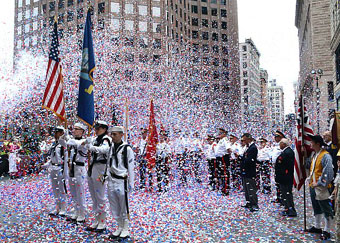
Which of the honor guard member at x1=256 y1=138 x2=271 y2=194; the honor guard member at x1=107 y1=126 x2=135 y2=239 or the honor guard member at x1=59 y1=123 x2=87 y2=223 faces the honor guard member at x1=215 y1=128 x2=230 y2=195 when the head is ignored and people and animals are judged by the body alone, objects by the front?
the honor guard member at x1=256 y1=138 x2=271 y2=194

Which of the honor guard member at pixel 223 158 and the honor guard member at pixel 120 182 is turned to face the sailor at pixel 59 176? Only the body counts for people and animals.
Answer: the honor guard member at pixel 223 158

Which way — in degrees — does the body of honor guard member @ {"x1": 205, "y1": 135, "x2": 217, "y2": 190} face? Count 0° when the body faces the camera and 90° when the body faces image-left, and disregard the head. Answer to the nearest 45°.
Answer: approximately 45°

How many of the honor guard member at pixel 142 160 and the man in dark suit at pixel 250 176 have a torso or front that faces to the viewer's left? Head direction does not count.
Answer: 1

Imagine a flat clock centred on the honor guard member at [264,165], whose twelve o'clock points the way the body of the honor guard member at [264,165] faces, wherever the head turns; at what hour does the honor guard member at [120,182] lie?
the honor guard member at [120,182] is roughly at 11 o'clock from the honor guard member at [264,165].

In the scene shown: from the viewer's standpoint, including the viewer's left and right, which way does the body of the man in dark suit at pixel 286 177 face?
facing to the left of the viewer

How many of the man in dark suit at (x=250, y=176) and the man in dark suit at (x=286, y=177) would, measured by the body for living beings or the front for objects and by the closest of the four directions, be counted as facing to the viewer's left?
2

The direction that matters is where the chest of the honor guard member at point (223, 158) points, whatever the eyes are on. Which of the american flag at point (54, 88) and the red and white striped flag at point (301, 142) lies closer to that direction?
the american flag
